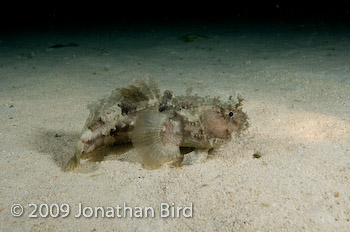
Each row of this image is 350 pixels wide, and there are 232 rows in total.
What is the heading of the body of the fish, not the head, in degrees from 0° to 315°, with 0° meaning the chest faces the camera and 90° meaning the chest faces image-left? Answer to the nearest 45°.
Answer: approximately 270°
